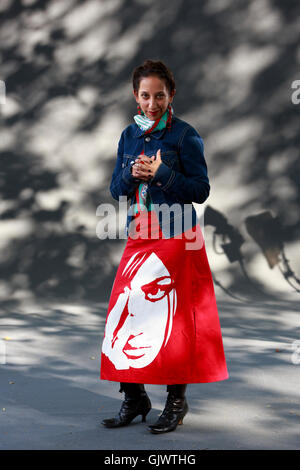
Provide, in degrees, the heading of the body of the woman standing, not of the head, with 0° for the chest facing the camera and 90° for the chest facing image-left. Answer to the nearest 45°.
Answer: approximately 45°

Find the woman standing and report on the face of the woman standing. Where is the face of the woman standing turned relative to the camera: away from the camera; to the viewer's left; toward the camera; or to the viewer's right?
toward the camera
